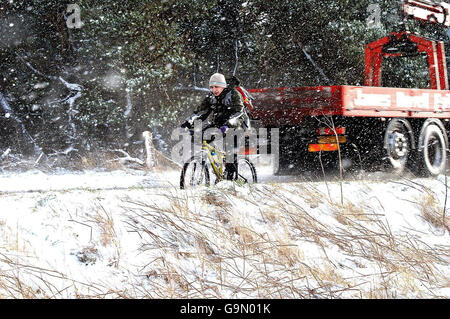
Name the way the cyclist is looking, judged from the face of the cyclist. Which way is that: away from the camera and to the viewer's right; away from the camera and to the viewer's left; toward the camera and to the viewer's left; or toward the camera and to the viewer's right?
toward the camera and to the viewer's left

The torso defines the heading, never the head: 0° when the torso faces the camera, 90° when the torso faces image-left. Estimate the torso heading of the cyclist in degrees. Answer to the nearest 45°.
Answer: approximately 45°
